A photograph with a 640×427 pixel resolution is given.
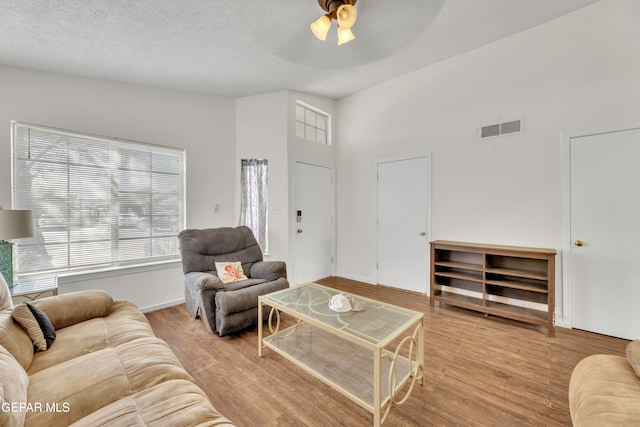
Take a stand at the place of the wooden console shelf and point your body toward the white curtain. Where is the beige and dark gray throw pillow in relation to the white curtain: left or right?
left

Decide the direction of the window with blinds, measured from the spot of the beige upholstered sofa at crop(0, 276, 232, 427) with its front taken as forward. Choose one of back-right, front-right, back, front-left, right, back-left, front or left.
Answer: left

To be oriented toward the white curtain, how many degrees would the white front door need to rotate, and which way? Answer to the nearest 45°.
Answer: approximately 135° to its right

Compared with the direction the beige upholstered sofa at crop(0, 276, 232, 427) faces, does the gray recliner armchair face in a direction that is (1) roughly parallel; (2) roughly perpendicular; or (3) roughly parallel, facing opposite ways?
roughly perpendicular

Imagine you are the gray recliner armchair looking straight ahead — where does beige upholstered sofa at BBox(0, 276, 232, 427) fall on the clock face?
The beige upholstered sofa is roughly at 2 o'clock from the gray recliner armchair.

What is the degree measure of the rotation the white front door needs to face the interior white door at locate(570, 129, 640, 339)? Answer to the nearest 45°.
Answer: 0° — it already faces it

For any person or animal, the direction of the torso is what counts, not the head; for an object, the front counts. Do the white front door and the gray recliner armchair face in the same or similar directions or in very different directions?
same or similar directions

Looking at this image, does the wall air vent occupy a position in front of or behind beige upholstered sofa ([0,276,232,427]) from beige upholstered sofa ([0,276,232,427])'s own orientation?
in front

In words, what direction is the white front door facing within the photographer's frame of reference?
facing the viewer and to the right of the viewer

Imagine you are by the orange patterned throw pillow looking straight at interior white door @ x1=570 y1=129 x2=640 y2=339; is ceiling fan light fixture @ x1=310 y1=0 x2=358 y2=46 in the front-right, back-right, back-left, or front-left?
front-right

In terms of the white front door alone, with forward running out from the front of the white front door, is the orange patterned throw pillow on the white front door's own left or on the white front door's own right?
on the white front door's own right

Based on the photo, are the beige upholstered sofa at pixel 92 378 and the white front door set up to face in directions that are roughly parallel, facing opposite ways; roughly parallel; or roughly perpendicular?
roughly perpendicular

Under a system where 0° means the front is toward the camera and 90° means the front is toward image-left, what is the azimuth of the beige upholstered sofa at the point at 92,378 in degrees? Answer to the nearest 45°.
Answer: approximately 270°

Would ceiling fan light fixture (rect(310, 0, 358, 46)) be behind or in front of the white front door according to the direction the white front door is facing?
in front

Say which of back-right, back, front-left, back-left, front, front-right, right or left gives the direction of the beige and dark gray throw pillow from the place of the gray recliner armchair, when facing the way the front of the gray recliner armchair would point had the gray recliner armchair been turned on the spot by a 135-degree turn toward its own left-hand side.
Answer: back-left

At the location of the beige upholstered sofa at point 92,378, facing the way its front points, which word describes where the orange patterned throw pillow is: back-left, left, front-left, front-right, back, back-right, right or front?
front-left

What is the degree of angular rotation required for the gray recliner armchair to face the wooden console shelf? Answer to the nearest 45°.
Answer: approximately 45° to its left

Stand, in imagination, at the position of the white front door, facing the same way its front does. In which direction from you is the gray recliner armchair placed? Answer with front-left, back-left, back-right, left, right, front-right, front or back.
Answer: right
